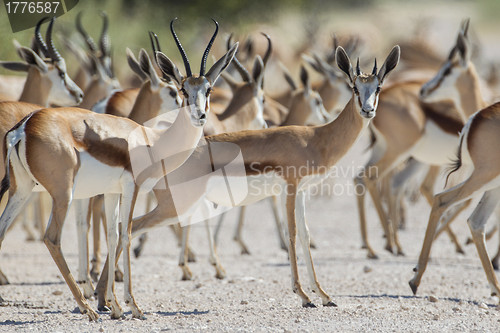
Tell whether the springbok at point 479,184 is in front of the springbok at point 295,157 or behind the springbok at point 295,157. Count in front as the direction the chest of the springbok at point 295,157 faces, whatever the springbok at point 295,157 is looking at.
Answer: in front

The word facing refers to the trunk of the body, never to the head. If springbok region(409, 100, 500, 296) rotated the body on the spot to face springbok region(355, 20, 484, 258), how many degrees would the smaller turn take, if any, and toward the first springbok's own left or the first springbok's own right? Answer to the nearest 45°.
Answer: approximately 90° to the first springbok's own left

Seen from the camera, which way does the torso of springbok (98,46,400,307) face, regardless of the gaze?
to the viewer's right

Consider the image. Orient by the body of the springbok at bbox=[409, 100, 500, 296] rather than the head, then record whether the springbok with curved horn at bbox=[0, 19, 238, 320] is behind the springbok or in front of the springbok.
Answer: behind

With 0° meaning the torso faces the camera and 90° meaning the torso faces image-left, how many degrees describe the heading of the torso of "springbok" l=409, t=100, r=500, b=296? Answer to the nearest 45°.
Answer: approximately 270°

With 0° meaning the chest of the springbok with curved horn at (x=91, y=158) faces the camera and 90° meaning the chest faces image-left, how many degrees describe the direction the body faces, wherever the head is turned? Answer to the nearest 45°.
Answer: approximately 270°

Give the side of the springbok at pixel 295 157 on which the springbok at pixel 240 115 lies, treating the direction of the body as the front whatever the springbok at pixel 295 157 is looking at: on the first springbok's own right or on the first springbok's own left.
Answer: on the first springbok's own left

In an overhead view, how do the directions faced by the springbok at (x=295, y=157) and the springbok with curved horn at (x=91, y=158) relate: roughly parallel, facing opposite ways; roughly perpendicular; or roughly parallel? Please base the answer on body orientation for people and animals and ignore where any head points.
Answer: roughly parallel

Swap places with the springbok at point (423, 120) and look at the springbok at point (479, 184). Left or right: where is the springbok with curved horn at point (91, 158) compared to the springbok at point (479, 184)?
right
